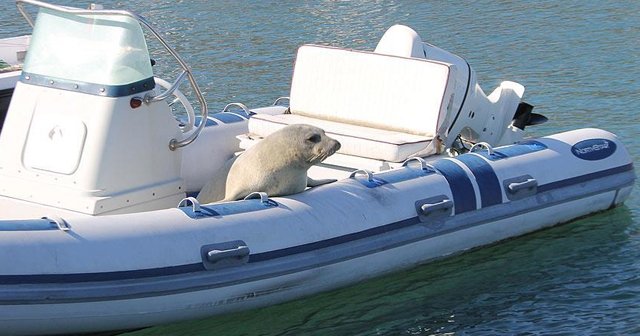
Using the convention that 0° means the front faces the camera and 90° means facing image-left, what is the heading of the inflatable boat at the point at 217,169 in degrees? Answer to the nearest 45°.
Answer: approximately 45°
